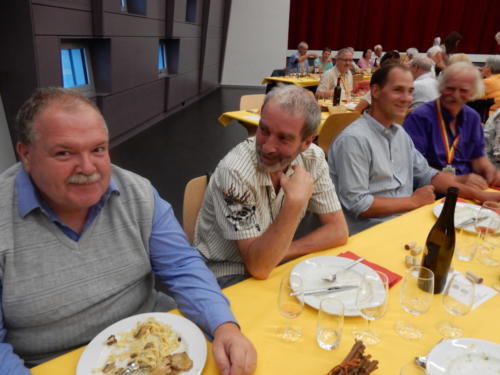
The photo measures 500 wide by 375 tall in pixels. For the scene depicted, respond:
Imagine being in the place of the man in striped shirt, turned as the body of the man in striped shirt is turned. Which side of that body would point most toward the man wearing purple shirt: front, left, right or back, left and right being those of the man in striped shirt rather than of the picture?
left

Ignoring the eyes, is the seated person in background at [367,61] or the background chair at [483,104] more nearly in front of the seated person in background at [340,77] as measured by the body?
the background chair

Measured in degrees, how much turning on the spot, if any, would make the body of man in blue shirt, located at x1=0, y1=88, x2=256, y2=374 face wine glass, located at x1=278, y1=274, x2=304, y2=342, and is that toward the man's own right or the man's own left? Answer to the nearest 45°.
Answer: approximately 45° to the man's own left

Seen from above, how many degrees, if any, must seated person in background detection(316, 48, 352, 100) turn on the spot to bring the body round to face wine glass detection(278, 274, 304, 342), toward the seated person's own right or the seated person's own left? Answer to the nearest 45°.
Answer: approximately 45° to the seated person's own right

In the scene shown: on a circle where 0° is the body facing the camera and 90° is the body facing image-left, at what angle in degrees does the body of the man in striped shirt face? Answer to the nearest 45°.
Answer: approximately 315°

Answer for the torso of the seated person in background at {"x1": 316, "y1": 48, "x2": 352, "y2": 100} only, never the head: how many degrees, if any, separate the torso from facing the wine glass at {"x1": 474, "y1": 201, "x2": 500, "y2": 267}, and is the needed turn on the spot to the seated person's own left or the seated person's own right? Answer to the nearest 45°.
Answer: approximately 45° to the seated person's own right
